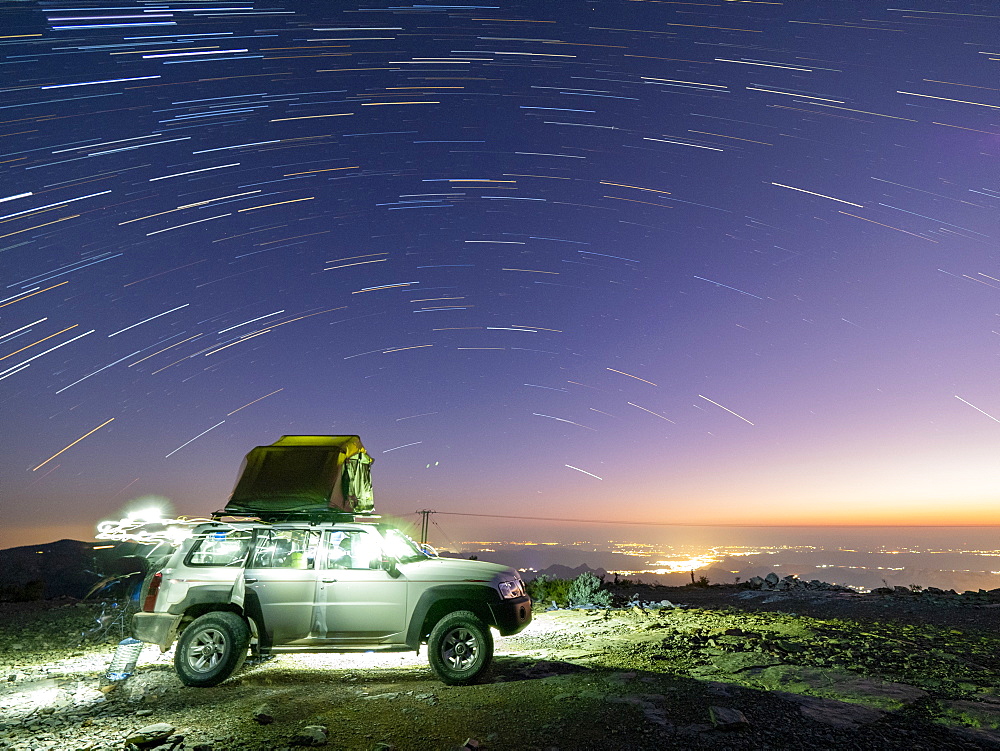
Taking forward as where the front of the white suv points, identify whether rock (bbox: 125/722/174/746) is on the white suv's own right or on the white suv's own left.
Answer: on the white suv's own right

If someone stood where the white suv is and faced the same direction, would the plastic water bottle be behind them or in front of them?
behind

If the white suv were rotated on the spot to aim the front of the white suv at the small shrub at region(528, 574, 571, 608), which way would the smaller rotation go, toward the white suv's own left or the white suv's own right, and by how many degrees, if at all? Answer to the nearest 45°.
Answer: approximately 45° to the white suv's own left

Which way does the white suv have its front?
to the viewer's right

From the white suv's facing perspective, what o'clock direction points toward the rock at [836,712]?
The rock is roughly at 1 o'clock from the white suv.

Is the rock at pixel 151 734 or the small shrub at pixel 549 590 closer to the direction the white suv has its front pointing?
the small shrub

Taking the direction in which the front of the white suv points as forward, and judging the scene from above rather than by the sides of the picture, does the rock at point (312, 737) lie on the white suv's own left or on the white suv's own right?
on the white suv's own right
